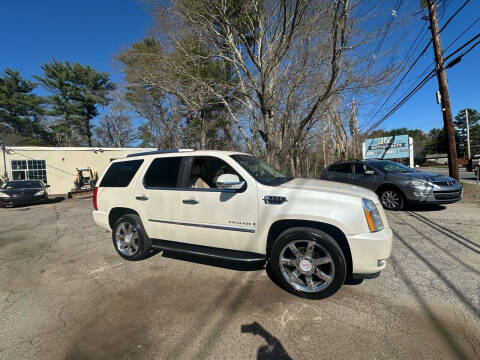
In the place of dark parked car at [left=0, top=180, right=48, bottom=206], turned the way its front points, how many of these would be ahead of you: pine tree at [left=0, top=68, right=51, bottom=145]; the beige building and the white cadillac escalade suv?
1

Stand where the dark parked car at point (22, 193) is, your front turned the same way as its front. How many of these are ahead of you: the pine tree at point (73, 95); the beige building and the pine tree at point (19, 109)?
0

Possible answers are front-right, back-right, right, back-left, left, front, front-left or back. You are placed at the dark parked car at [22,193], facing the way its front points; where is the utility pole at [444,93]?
front-left

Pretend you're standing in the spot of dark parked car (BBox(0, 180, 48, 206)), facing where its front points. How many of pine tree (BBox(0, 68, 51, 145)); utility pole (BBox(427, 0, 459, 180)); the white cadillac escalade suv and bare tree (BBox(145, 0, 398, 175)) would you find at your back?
1

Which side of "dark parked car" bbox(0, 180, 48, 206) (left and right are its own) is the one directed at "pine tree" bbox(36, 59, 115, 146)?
back

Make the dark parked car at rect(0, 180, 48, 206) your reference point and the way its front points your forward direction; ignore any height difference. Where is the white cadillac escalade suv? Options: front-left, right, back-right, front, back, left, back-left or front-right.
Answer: front

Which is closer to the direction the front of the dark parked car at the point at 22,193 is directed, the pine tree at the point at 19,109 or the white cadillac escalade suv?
the white cadillac escalade suv

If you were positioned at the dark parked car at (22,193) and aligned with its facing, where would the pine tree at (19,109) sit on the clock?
The pine tree is roughly at 6 o'clock from the dark parked car.

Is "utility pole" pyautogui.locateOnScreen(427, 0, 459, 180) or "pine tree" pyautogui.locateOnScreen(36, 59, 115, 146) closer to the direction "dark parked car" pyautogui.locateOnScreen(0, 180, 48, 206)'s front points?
the utility pole

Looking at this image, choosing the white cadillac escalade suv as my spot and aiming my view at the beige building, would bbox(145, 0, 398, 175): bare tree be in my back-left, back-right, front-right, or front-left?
front-right

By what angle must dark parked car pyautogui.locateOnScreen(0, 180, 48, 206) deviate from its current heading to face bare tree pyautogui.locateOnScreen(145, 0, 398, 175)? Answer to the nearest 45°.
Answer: approximately 45° to its left

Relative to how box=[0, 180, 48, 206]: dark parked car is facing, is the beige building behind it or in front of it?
behind

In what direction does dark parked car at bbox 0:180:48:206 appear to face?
toward the camera
